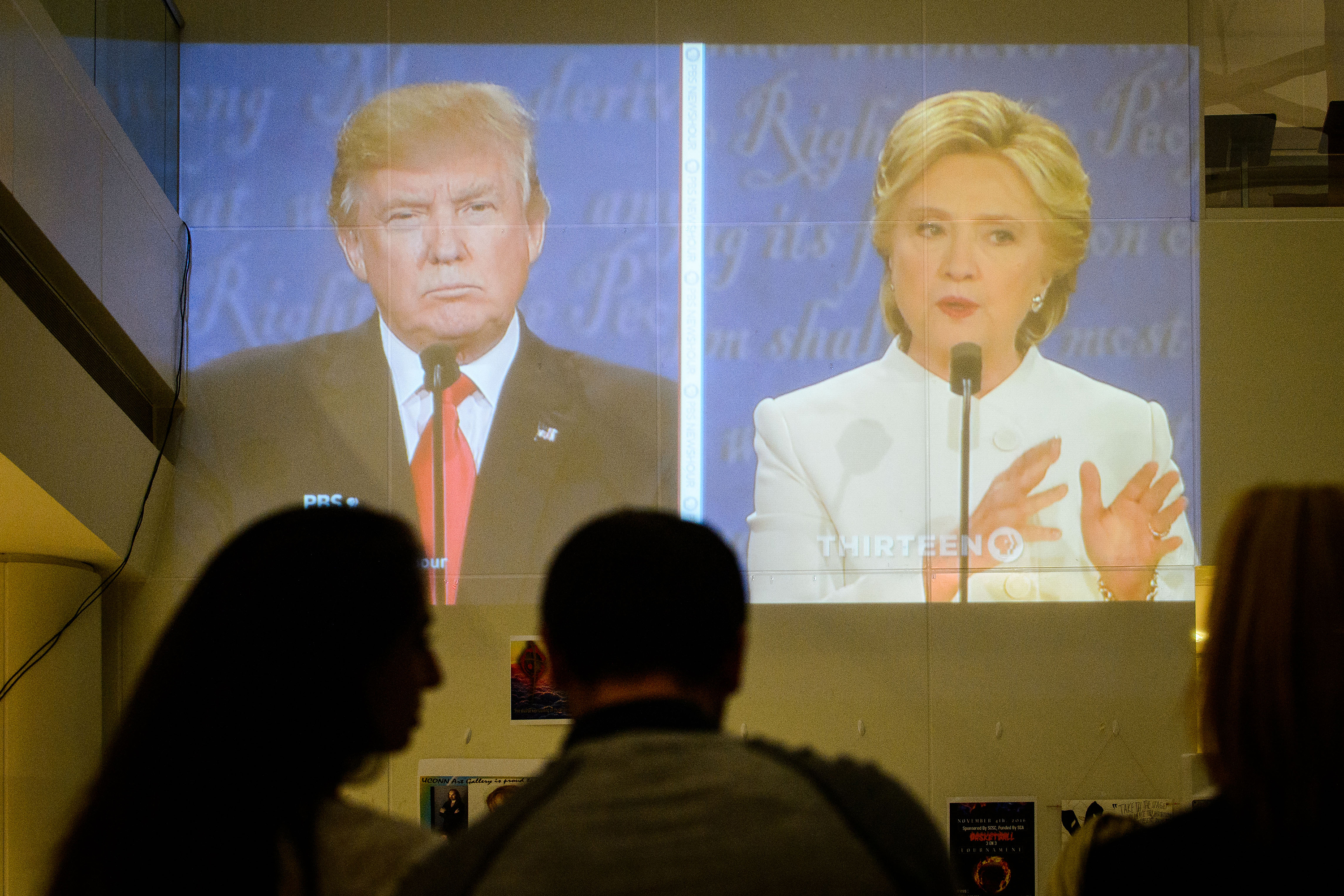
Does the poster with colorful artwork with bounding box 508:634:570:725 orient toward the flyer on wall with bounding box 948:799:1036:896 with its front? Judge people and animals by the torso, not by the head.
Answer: no

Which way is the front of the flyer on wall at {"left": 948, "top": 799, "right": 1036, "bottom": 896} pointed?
toward the camera

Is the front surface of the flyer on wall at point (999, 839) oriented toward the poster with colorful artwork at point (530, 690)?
no

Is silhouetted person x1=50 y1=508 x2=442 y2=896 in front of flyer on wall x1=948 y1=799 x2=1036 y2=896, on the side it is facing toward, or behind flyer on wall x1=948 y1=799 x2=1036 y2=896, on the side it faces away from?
in front

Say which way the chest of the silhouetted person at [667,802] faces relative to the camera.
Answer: away from the camera

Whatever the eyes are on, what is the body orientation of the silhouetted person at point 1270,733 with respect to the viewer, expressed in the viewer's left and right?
facing away from the viewer

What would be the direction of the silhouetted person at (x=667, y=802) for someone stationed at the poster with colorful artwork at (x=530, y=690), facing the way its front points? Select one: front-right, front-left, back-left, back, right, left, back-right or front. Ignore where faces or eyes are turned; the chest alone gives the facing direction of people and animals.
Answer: front

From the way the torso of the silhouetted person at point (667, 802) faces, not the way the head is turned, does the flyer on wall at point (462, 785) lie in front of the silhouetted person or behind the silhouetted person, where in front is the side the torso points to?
in front

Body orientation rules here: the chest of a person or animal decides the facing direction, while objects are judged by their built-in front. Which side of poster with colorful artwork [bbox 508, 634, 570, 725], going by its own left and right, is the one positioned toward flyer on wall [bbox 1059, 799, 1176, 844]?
left

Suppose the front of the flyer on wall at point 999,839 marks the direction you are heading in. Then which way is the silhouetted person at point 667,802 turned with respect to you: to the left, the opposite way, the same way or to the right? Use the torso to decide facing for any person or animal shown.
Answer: the opposite way

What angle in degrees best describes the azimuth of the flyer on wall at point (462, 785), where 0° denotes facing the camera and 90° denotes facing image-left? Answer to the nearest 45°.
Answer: approximately 0°

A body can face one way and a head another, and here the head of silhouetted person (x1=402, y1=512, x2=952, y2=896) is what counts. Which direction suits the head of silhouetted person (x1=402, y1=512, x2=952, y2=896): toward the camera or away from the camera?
away from the camera

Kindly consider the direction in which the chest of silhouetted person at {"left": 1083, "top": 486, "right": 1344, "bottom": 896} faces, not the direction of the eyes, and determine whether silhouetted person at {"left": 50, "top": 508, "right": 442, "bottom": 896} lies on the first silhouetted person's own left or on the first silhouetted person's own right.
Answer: on the first silhouetted person's own left
